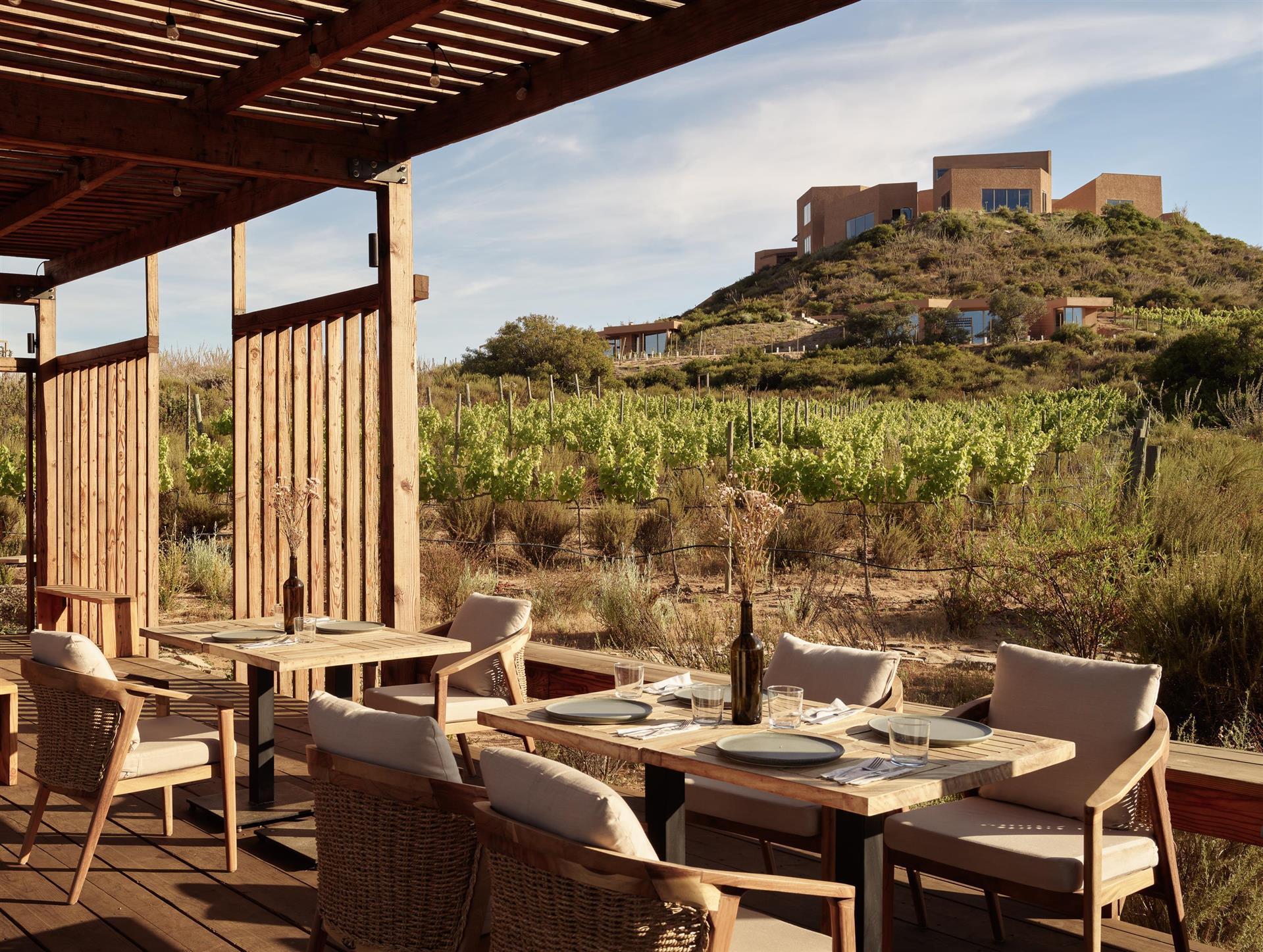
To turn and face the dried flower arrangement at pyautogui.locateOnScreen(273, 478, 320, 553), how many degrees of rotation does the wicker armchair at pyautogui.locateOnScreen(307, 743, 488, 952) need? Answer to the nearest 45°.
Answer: approximately 45° to its left

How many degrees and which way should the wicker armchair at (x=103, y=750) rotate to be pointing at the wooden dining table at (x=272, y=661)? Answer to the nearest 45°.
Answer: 0° — it already faces it

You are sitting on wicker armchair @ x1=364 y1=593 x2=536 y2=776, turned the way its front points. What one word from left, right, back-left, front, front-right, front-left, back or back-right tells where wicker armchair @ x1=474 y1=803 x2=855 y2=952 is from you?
front-left

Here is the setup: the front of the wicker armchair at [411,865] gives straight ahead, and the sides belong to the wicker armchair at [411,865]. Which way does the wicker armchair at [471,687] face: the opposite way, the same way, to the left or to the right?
the opposite way

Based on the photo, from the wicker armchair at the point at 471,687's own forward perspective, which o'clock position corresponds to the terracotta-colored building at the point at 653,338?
The terracotta-colored building is roughly at 5 o'clock from the wicker armchair.

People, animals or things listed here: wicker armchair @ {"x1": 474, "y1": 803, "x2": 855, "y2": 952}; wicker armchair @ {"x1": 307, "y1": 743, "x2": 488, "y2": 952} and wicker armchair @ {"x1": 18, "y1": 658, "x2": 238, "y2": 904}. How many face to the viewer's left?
0

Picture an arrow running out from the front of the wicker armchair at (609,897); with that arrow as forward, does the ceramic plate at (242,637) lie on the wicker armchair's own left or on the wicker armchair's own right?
on the wicker armchair's own left

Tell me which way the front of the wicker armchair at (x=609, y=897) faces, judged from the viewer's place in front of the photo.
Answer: facing away from the viewer and to the right of the viewer

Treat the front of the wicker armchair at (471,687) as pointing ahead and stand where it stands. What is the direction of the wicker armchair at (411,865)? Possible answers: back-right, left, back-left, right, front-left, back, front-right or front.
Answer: front-left

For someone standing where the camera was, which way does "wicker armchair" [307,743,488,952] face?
facing away from the viewer and to the right of the viewer

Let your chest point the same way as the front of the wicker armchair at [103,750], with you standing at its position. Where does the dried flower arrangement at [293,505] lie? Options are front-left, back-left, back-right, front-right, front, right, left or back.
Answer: front

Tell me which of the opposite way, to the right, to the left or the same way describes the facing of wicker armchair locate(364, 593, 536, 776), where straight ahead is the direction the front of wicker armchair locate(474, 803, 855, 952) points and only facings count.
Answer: the opposite way

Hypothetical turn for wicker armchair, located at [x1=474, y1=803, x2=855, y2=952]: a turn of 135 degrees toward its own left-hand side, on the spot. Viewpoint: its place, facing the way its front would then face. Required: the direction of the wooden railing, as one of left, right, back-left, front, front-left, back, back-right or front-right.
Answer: back-right

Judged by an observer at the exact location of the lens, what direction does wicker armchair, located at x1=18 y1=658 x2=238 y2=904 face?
facing away from the viewer and to the right of the viewer

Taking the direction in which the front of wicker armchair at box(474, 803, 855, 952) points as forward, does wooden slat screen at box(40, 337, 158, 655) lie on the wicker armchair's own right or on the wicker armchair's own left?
on the wicker armchair's own left
